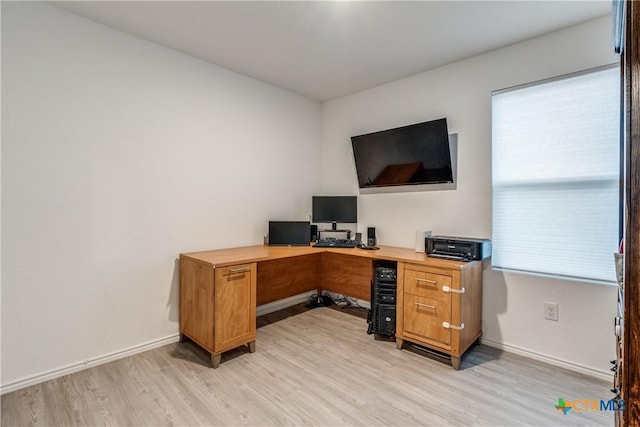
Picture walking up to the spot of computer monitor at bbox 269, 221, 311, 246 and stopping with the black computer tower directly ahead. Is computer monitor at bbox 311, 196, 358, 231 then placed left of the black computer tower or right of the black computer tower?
left

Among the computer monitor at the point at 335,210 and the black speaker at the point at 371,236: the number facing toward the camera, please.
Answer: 2

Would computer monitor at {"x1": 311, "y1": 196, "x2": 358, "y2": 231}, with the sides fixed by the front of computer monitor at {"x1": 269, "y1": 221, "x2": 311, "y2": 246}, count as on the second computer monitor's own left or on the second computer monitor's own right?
on the second computer monitor's own left

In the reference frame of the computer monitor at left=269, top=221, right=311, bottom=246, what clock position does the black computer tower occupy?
The black computer tower is roughly at 10 o'clock from the computer monitor.

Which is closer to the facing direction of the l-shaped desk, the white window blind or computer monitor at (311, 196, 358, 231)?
the white window blind

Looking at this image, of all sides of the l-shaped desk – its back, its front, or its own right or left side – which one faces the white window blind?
left

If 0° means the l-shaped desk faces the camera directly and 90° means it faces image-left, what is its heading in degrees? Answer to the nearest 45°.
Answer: approximately 0°

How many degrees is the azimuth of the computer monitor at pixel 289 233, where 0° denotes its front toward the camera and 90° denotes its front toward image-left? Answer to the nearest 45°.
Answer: approximately 0°

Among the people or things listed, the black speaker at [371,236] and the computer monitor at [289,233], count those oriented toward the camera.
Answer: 2
